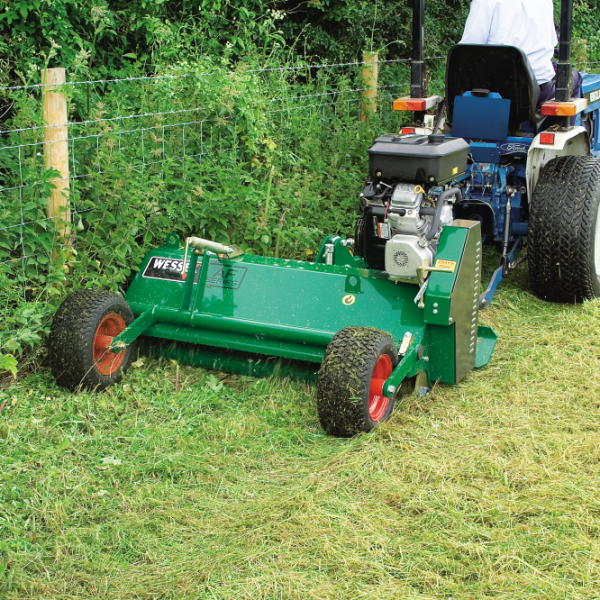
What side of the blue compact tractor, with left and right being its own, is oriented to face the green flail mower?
back

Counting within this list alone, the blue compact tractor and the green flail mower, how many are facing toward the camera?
0

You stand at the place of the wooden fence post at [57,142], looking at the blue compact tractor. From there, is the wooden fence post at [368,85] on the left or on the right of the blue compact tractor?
left

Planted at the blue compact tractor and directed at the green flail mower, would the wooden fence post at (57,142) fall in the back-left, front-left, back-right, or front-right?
front-right

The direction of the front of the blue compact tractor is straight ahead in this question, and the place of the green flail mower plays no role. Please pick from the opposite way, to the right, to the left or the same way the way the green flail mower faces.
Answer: the same way

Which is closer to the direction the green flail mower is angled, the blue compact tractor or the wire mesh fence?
the blue compact tractor

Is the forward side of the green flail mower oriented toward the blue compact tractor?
yes

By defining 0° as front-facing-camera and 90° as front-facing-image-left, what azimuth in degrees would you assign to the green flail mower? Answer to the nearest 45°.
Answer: approximately 225°

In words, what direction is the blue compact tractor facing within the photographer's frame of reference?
facing away from the viewer and to the right of the viewer

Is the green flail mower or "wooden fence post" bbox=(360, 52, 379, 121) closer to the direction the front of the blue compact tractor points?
the wooden fence post

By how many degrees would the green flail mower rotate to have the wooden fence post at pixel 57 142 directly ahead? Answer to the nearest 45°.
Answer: approximately 90° to its left
